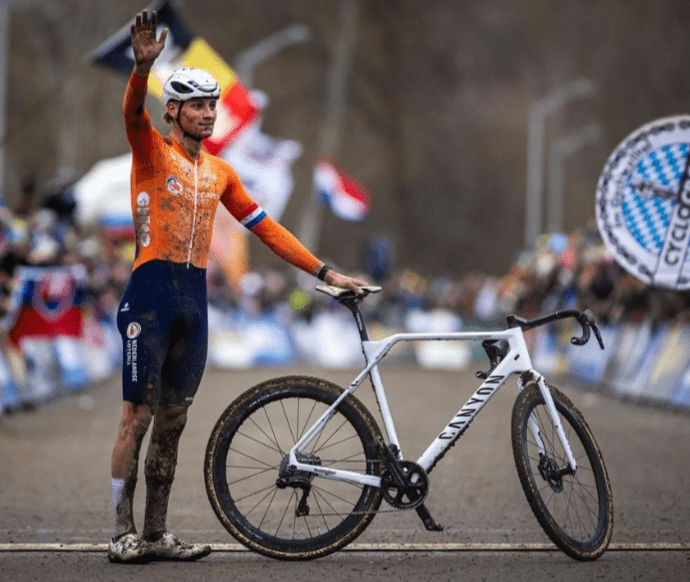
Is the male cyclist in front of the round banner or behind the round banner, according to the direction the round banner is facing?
in front

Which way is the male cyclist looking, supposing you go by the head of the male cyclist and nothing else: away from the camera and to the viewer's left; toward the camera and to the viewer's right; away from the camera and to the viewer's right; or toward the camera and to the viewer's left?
toward the camera and to the viewer's right

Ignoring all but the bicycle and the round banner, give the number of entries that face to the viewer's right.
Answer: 1

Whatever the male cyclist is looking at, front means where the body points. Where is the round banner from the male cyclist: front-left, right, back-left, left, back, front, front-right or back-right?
left

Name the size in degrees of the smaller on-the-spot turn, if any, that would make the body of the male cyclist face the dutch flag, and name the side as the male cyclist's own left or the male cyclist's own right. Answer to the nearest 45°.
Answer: approximately 135° to the male cyclist's own left

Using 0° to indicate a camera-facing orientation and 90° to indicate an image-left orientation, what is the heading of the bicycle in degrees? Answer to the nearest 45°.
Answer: approximately 270°

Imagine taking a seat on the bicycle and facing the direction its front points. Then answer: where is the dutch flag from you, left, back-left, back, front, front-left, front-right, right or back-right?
left

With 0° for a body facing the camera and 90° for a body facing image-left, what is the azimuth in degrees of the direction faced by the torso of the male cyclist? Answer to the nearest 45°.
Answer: approximately 315°
